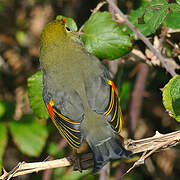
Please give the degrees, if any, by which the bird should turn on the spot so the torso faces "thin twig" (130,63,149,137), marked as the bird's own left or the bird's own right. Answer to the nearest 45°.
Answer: approximately 45° to the bird's own right

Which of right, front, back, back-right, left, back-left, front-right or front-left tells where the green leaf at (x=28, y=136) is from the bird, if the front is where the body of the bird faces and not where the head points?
front-left

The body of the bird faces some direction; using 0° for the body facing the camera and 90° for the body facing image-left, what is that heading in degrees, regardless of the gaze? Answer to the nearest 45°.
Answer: approximately 180°

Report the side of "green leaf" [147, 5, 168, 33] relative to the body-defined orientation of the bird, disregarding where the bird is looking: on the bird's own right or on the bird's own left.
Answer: on the bird's own right
